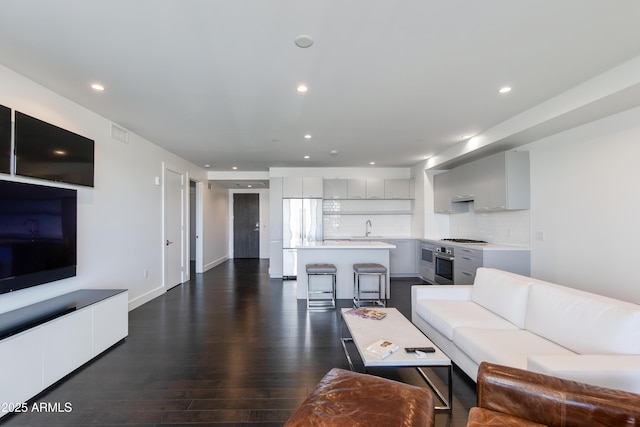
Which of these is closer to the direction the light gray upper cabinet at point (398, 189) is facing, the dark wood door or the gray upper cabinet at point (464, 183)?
the gray upper cabinet

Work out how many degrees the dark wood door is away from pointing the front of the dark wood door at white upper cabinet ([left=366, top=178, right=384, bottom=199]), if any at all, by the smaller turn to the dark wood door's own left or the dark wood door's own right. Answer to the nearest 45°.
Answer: approximately 45° to the dark wood door's own left

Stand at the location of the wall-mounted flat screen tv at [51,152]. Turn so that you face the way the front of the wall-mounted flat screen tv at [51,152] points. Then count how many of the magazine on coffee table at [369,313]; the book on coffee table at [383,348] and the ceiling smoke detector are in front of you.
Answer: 3

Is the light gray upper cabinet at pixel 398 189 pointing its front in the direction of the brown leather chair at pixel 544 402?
yes

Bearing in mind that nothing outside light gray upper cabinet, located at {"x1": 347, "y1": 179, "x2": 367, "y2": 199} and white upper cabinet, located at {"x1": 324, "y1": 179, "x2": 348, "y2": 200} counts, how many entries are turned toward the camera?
2

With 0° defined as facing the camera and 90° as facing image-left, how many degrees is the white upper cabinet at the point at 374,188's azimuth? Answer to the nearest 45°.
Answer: approximately 0°

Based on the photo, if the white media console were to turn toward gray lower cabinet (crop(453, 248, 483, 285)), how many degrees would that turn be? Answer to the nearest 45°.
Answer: approximately 45° to its left

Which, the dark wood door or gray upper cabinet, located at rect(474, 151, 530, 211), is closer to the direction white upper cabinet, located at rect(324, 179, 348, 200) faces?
the gray upper cabinet

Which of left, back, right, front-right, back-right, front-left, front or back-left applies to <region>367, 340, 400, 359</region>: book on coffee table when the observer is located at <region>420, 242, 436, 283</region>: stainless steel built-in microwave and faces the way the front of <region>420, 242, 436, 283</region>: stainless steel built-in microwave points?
front-left

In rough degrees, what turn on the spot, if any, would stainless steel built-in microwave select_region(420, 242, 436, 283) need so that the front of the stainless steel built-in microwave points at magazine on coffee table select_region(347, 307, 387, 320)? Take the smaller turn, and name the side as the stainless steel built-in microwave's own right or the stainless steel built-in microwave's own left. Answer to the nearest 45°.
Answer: approximately 45° to the stainless steel built-in microwave's own left

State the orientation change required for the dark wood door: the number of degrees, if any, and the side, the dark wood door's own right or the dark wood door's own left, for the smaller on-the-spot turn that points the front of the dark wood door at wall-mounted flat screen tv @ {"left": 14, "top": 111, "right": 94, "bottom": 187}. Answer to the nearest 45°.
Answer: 0° — it already faces it

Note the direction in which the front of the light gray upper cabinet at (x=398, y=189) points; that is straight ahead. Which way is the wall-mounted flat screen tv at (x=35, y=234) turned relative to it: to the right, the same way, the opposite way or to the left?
to the left
